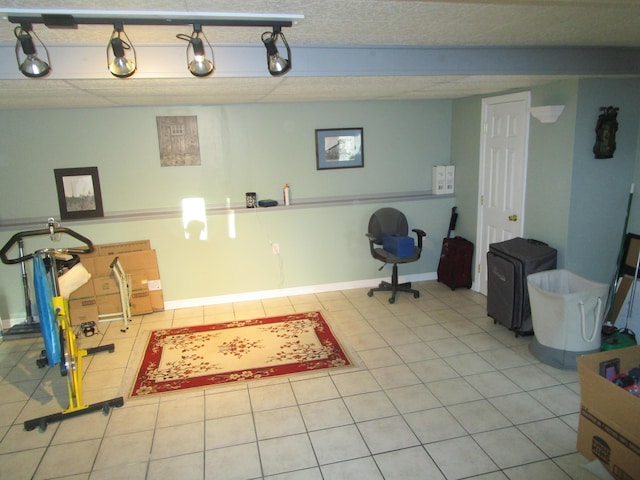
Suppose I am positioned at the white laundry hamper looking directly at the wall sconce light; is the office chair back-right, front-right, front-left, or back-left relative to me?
front-left

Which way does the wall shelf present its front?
toward the camera

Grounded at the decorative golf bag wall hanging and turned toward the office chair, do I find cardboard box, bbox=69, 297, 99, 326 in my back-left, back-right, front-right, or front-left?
front-left

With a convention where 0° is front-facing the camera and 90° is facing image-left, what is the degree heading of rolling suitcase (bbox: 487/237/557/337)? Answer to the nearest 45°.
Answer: approximately 45°

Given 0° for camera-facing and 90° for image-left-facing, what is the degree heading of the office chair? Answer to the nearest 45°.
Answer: approximately 315°

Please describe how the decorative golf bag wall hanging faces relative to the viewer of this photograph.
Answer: facing the viewer and to the left of the viewer

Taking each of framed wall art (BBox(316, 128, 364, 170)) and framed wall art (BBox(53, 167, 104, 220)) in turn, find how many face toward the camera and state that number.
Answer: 2

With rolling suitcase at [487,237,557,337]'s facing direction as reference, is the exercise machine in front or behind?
in front

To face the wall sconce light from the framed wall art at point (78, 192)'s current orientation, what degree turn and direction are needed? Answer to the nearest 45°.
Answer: approximately 45° to its left

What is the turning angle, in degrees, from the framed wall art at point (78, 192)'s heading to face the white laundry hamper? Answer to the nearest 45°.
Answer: approximately 45° to its left

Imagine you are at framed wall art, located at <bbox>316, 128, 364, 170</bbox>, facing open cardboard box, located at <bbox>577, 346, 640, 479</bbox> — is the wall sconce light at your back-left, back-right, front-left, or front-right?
front-left
